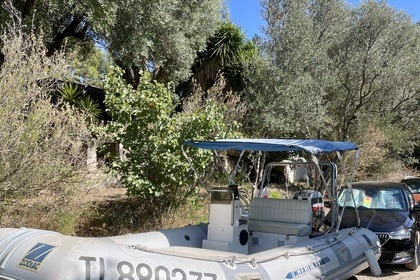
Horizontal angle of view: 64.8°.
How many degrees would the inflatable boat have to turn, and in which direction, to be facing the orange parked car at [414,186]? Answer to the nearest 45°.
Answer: approximately 180°

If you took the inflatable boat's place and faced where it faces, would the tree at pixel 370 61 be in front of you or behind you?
behind

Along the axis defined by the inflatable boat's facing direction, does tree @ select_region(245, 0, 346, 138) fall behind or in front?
behind

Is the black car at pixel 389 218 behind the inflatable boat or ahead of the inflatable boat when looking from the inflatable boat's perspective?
behind

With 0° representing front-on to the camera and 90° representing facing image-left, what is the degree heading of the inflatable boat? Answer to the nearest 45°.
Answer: approximately 45°

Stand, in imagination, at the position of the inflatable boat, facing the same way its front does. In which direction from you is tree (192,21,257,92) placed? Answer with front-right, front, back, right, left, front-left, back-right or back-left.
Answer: back-right

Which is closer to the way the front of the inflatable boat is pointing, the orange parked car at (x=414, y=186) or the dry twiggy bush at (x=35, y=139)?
the dry twiggy bush
